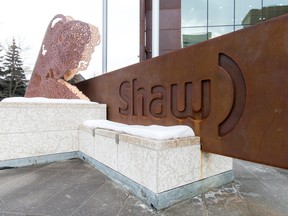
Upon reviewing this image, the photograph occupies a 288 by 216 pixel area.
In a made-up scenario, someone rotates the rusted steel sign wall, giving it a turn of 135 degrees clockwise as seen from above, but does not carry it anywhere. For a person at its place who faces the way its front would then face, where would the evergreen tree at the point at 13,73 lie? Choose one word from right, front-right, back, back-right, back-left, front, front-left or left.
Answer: front-left

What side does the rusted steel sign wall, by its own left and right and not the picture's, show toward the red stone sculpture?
right

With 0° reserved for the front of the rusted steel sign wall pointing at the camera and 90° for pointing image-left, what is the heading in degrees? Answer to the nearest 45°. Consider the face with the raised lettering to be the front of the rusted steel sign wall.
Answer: approximately 45°

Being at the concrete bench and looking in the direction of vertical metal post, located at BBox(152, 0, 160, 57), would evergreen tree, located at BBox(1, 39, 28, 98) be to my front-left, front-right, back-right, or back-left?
front-left

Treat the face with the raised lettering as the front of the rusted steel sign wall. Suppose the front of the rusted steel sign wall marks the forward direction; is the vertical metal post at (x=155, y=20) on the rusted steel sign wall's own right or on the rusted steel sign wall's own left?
on the rusted steel sign wall's own right
